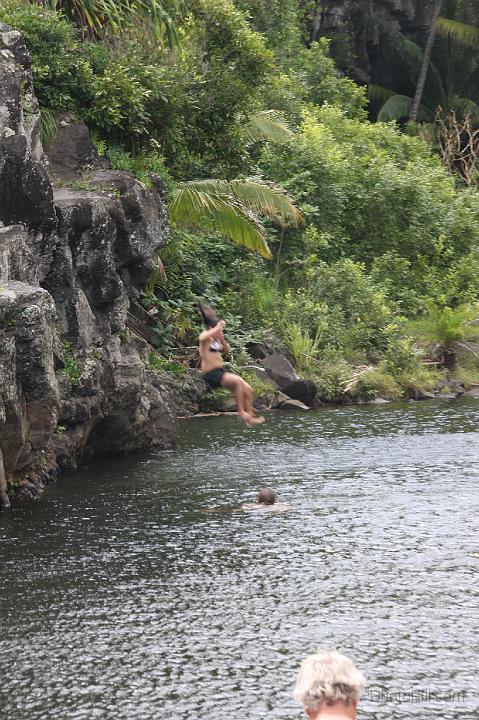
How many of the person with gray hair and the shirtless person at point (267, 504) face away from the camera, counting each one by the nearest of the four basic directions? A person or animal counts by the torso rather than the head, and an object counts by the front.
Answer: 2

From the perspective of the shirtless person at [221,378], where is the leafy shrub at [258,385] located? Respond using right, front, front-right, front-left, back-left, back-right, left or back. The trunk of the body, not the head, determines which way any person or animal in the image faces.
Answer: left

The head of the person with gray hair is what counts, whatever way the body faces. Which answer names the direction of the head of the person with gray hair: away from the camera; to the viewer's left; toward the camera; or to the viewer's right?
away from the camera

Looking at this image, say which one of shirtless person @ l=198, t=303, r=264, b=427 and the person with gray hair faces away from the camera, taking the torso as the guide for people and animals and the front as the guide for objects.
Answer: the person with gray hair

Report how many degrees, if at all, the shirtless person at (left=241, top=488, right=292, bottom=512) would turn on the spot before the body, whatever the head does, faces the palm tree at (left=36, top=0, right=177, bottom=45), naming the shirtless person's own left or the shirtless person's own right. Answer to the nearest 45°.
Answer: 0° — they already face it

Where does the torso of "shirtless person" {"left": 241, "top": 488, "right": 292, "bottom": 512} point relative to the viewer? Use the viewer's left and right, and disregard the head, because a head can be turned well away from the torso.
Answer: facing away from the viewer

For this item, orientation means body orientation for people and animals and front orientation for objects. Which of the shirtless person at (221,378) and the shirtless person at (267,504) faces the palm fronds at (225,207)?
the shirtless person at (267,504)

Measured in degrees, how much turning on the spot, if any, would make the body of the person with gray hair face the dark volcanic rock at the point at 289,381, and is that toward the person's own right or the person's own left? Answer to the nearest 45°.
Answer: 0° — they already face it

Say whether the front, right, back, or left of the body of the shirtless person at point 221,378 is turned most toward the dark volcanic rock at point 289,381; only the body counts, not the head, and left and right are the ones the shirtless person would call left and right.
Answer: left

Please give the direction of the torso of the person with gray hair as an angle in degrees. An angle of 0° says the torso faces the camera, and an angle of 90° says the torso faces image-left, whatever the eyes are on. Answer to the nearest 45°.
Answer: approximately 180°

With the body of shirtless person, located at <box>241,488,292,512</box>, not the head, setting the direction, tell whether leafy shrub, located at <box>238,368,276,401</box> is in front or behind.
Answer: in front
